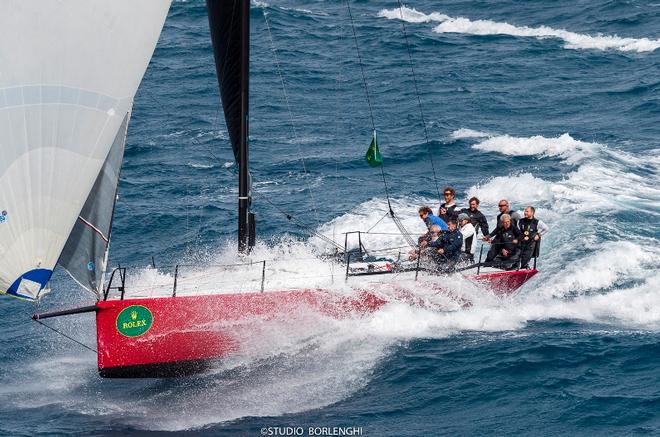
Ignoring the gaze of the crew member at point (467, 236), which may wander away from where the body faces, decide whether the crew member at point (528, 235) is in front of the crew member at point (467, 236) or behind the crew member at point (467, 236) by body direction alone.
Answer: behind

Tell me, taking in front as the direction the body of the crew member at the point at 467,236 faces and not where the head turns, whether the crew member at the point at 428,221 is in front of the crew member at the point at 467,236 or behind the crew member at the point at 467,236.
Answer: in front

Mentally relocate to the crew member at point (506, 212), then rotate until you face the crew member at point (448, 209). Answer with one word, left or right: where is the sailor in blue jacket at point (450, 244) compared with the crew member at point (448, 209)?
left

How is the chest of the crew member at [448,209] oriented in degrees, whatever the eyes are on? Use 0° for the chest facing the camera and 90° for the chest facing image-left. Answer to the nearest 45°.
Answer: approximately 45°

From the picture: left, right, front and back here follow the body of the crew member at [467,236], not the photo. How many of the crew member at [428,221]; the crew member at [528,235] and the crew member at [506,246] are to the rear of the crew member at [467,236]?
2

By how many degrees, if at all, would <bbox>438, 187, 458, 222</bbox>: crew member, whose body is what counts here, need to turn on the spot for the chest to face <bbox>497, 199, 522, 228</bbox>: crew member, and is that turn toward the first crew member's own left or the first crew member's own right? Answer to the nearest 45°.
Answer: approximately 135° to the first crew member's own left

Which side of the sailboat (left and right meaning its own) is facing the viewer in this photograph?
left

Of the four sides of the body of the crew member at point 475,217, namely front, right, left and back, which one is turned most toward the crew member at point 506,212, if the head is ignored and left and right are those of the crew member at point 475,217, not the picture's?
left
